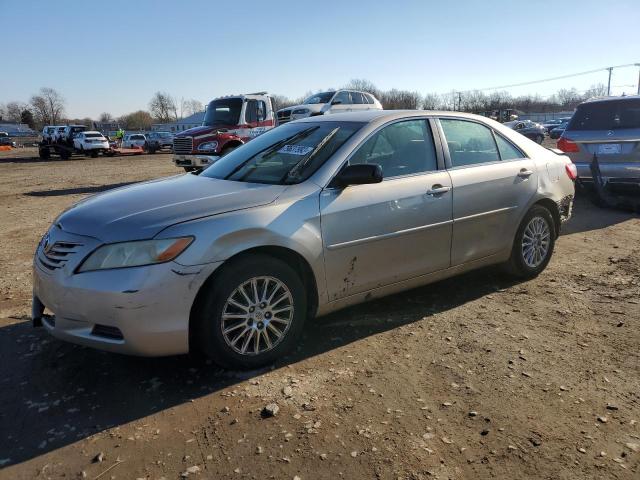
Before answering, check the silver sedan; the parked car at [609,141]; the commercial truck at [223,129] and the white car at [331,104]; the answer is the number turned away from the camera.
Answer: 1

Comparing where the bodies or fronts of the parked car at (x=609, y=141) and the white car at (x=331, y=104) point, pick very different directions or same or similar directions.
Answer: very different directions

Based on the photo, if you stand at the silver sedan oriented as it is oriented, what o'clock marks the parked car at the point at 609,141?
The parked car is roughly at 6 o'clock from the silver sedan.

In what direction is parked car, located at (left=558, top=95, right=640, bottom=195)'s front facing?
away from the camera

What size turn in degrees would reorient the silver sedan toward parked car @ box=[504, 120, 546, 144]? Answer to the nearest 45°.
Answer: approximately 180°

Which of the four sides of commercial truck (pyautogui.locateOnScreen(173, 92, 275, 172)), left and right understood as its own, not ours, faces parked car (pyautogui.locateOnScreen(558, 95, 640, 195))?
left

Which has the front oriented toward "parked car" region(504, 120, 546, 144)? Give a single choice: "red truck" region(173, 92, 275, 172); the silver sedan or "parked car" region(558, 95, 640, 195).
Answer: "parked car" region(558, 95, 640, 195)

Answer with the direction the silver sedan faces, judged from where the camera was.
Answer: facing the viewer and to the left of the viewer

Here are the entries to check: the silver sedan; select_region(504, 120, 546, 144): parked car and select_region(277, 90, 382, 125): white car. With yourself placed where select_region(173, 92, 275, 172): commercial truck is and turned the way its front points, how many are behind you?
2

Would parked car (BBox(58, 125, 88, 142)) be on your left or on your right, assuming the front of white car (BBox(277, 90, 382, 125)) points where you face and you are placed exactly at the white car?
on your right

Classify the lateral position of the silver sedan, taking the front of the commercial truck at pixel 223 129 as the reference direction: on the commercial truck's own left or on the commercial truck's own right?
on the commercial truck's own left

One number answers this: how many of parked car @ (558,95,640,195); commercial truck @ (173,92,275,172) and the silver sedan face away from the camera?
1
